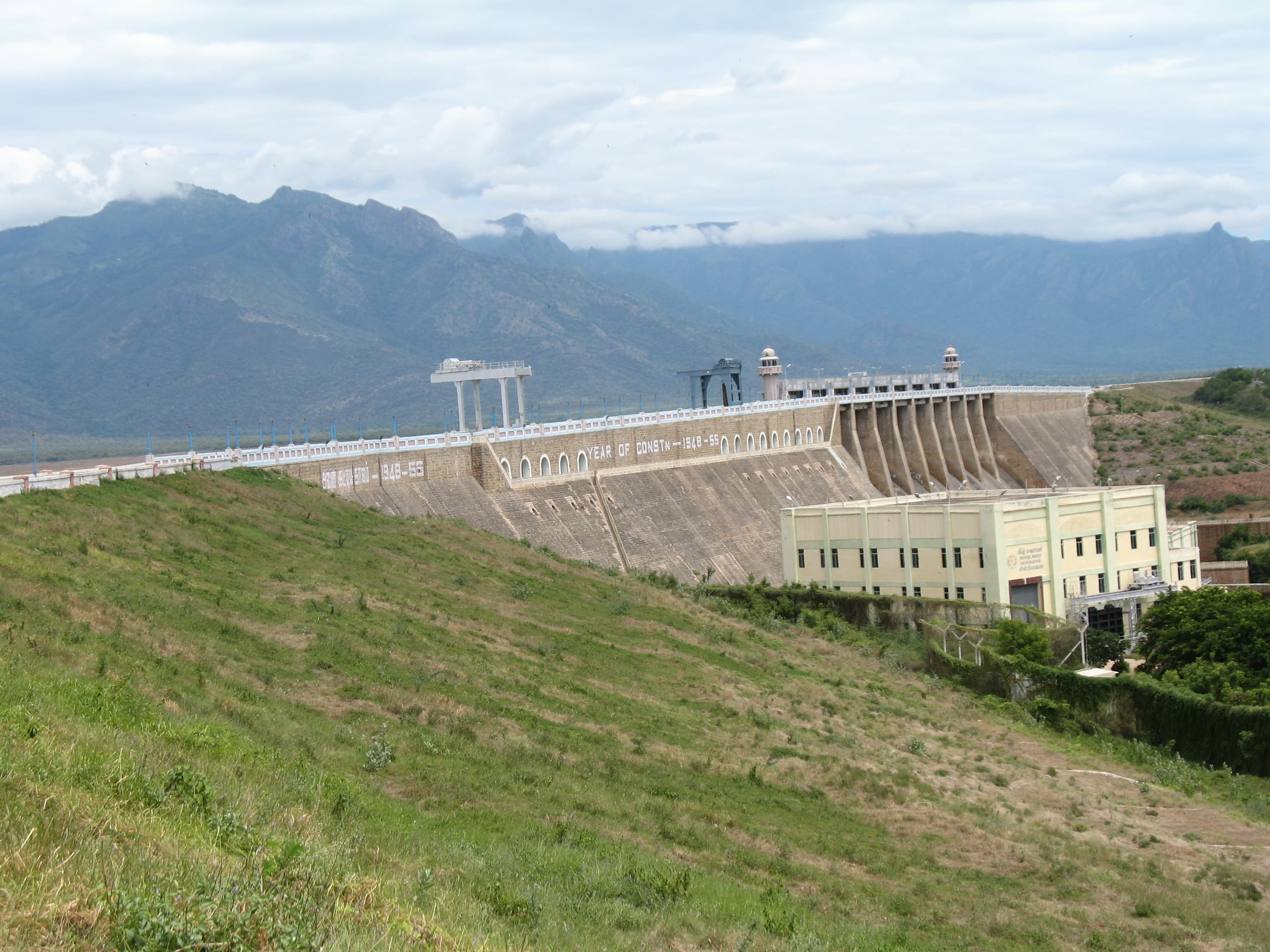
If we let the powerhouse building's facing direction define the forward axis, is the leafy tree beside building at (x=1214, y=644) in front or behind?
in front

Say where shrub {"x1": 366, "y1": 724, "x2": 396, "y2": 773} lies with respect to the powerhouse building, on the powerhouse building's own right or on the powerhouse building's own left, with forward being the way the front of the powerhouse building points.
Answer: on the powerhouse building's own right

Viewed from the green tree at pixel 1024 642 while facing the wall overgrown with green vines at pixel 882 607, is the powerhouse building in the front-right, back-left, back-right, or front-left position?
front-right

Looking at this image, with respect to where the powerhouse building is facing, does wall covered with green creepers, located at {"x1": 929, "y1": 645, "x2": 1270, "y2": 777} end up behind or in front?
in front

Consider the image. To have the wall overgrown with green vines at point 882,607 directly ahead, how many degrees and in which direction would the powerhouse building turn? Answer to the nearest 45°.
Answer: approximately 90° to its right

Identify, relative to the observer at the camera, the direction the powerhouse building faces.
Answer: facing the viewer and to the right of the viewer

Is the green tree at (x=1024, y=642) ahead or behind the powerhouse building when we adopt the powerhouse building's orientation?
ahead
